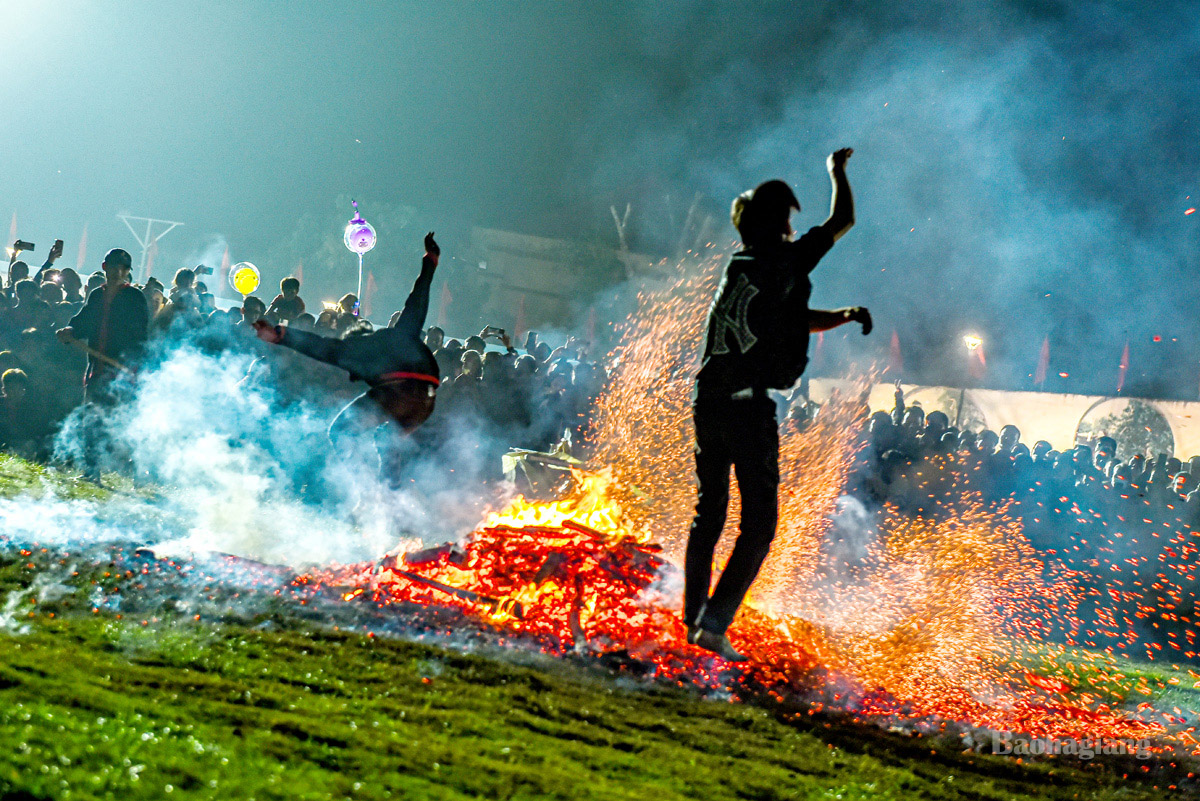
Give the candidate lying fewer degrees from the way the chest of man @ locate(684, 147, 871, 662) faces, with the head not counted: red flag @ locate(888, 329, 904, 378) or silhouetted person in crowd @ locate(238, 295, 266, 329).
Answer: the red flag

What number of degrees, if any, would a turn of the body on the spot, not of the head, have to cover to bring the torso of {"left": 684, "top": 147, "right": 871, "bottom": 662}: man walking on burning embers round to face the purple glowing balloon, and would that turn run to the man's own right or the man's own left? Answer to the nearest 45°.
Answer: approximately 90° to the man's own left

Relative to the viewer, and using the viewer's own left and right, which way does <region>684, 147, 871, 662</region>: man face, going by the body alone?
facing away from the viewer and to the right of the viewer

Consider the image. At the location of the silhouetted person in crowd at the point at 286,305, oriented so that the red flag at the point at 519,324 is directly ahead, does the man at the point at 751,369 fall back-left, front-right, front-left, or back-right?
back-right

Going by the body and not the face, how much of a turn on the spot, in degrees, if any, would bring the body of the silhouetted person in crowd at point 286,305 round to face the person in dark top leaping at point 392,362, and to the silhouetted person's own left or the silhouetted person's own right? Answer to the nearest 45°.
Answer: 0° — they already face them

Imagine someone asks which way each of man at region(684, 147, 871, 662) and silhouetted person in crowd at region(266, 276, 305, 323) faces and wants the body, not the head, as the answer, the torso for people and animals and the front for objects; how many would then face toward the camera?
1

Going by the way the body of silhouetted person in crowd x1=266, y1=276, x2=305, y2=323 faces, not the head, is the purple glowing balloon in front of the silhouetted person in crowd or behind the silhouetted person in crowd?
behind

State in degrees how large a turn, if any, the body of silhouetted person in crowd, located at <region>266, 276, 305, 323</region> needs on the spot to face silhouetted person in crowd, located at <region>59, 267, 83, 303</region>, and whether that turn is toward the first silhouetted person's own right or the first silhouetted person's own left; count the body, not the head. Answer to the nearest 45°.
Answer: approximately 135° to the first silhouetted person's own right

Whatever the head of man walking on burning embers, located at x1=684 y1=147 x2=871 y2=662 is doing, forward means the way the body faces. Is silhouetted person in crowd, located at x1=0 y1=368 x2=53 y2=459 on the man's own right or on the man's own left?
on the man's own left

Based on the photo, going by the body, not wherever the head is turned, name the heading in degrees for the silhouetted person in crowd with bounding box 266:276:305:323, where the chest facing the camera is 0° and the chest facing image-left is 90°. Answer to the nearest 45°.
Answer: approximately 0°

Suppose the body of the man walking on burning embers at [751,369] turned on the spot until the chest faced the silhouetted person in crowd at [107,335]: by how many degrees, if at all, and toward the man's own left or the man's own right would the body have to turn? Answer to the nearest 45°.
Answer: approximately 90° to the man's own left
